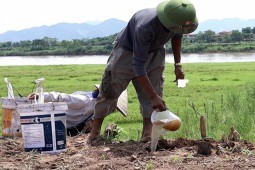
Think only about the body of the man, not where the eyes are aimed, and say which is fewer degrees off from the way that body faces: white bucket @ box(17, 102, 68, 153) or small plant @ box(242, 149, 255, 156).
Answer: the small plant

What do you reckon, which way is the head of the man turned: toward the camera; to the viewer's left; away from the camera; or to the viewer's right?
to the viewer's right

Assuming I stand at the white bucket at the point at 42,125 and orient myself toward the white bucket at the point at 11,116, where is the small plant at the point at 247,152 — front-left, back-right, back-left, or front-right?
back-right

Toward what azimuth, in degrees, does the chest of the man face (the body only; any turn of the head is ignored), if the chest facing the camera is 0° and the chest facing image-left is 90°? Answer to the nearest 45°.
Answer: approximately 315°

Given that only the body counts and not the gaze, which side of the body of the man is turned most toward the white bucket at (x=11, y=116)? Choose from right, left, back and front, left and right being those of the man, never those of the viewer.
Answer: back

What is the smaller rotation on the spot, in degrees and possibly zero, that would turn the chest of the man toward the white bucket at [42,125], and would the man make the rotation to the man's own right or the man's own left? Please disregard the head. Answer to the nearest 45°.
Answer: approximately 135° to the man's own right

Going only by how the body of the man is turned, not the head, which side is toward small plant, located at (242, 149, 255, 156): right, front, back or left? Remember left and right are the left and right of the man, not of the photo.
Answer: front
